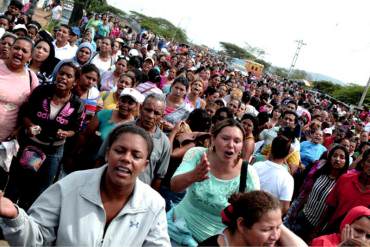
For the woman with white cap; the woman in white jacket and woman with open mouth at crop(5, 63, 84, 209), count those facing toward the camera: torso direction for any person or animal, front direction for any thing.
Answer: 3

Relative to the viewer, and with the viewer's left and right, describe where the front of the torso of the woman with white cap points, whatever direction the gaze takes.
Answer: facing the viewer

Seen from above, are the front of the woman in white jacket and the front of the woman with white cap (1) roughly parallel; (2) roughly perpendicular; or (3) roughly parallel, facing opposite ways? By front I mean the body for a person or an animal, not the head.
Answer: roughly parallel

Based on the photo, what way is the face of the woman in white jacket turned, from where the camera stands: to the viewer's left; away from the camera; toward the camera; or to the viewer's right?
toward the camera

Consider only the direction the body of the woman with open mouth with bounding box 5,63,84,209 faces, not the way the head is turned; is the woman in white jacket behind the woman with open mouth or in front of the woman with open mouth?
in front

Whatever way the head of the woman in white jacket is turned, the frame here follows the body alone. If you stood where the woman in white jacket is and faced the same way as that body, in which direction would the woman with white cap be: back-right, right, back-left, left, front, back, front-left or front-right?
back

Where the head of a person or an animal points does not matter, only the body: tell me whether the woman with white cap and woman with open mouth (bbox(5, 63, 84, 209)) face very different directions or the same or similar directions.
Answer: same or similar directions

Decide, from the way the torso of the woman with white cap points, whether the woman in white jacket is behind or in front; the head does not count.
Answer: in front

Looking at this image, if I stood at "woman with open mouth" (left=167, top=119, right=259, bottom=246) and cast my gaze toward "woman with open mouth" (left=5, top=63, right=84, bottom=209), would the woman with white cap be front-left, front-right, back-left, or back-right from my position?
front-right
